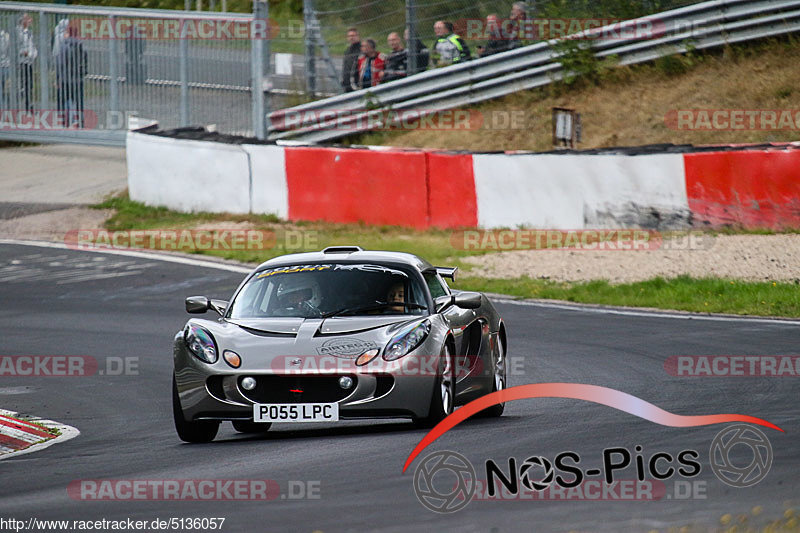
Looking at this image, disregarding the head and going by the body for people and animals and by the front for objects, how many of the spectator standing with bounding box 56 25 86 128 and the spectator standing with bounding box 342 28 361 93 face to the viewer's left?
0

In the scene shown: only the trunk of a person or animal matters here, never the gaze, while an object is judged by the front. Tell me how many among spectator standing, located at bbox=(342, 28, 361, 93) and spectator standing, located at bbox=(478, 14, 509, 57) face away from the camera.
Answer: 0

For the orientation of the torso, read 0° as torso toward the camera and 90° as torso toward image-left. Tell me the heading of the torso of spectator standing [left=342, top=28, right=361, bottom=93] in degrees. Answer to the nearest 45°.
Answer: approximately 315°

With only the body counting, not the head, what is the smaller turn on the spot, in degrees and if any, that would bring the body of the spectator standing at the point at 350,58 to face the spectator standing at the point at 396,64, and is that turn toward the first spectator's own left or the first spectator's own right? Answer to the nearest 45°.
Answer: approximately 45° to the first spectator's own left

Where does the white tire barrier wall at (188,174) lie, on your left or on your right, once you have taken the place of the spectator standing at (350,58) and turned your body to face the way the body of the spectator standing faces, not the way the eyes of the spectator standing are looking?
on your right

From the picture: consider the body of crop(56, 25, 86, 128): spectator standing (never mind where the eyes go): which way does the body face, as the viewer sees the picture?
toward the camera

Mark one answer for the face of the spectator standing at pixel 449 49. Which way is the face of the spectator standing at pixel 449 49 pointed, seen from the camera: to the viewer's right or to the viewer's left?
to the viewer's left

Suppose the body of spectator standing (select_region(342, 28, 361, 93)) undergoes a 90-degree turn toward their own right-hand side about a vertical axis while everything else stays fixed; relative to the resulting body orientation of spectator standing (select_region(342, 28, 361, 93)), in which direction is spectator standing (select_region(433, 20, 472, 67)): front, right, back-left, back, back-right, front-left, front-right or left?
back-left

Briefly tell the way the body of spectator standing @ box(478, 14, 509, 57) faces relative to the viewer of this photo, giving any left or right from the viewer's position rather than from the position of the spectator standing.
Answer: facing the viewer and to the left of the viewer

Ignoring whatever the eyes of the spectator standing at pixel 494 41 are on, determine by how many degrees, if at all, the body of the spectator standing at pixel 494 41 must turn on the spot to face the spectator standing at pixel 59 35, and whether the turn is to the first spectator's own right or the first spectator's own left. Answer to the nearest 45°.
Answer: approximately 45° to the first spectator's own right

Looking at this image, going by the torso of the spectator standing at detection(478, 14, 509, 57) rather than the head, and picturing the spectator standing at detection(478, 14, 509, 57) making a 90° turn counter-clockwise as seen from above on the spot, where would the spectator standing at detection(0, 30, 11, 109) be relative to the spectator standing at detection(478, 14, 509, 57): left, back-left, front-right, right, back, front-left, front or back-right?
back-right

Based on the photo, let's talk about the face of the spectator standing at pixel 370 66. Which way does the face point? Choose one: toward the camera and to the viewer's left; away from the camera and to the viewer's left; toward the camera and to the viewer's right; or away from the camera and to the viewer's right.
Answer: toward the camera and to the viewer's left
